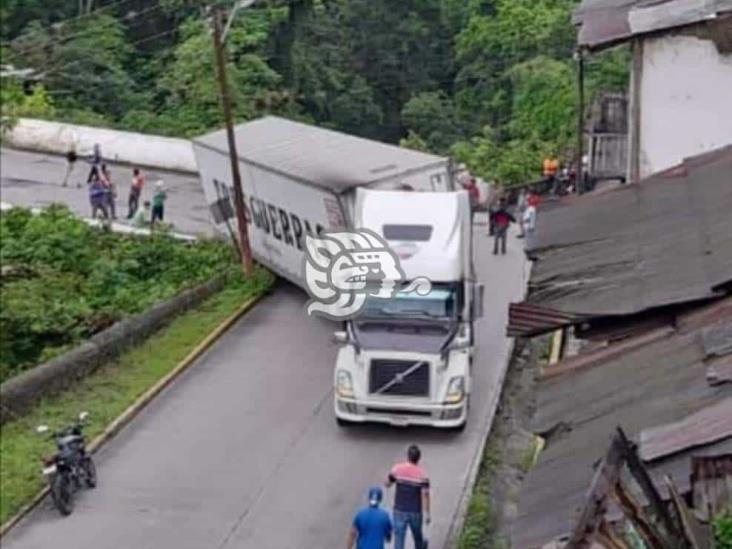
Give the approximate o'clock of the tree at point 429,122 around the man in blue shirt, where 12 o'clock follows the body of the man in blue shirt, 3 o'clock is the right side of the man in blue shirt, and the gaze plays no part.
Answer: The tree is roughly at 12 o'clock from the man in blue shirt.

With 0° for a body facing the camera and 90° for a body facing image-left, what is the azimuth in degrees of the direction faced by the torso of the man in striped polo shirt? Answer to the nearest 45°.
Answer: approximately 180°

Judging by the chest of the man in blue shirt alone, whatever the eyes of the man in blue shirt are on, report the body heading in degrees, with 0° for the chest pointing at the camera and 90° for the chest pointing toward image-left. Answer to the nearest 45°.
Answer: approximately 180°

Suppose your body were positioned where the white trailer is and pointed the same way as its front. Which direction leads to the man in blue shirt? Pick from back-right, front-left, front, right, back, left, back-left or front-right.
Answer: front-right

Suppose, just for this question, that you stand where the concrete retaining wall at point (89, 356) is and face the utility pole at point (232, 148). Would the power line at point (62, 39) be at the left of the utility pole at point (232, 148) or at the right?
left

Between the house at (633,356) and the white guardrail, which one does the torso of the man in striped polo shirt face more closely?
the white guardrail

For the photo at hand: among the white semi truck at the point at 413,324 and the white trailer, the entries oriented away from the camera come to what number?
0
